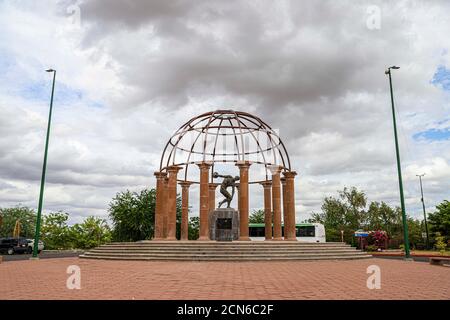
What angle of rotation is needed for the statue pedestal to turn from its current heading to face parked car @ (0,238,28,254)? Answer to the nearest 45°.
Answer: approximately 135° to its right

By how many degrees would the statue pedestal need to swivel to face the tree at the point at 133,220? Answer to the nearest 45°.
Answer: approximately 135° to its right

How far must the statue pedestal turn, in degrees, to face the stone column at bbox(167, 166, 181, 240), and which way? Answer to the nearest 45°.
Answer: approximately 90° to its right

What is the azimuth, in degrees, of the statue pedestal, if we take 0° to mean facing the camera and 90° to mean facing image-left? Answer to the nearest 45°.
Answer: approximately 0°

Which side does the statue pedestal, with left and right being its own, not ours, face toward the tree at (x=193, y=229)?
back

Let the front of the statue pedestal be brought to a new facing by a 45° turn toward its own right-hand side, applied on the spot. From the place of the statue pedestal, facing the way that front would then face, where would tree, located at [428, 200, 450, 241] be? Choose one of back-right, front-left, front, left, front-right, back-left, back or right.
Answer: back

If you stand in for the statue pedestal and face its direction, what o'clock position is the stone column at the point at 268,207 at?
The stone column is roughly at 7 o'clock from the statue pedestal.

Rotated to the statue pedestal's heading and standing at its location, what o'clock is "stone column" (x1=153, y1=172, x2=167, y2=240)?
The stone column is roughly at 4 o'clock from the statue pedestal.
